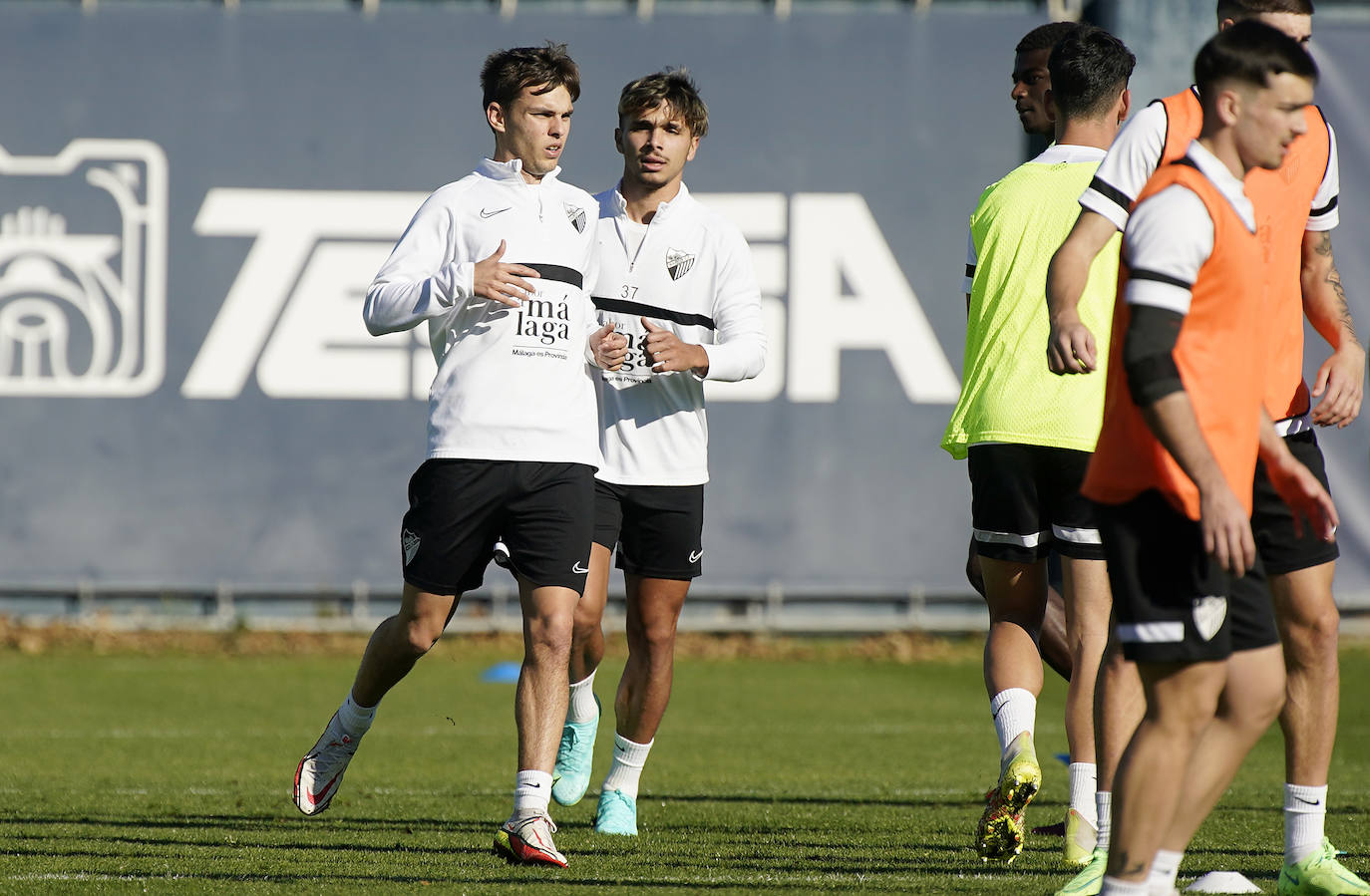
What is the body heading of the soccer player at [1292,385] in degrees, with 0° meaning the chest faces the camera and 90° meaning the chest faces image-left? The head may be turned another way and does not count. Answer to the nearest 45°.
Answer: approximately 0°

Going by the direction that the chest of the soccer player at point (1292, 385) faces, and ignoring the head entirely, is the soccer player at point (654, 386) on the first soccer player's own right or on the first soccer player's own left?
on the first soccer player's own right

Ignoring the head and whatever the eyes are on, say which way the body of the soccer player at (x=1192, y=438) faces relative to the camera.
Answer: to the viewer's right

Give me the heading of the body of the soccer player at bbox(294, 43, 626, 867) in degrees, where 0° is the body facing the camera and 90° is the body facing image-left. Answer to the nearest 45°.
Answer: approximately 315°

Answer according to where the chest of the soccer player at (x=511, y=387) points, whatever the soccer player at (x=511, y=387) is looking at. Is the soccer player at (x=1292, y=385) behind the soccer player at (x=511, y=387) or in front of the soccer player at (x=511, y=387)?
in front

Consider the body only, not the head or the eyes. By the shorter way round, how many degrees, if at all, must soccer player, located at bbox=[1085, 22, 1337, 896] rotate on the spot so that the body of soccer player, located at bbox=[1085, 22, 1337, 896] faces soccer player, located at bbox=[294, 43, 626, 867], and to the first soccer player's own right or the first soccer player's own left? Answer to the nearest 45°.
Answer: approximately 135° to the first soccer player's own left

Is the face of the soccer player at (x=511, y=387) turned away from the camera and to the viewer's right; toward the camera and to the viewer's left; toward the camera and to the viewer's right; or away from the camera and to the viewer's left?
toward the camera and to the viewer's right

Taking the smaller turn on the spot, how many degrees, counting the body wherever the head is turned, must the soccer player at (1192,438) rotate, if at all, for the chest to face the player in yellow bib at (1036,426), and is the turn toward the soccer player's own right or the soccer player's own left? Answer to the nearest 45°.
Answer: approximately 90° to the soccer player's own left

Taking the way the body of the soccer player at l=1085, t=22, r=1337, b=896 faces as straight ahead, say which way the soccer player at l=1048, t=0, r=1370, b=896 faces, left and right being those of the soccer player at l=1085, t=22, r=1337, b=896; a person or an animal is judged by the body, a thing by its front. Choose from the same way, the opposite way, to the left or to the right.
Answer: to the right
